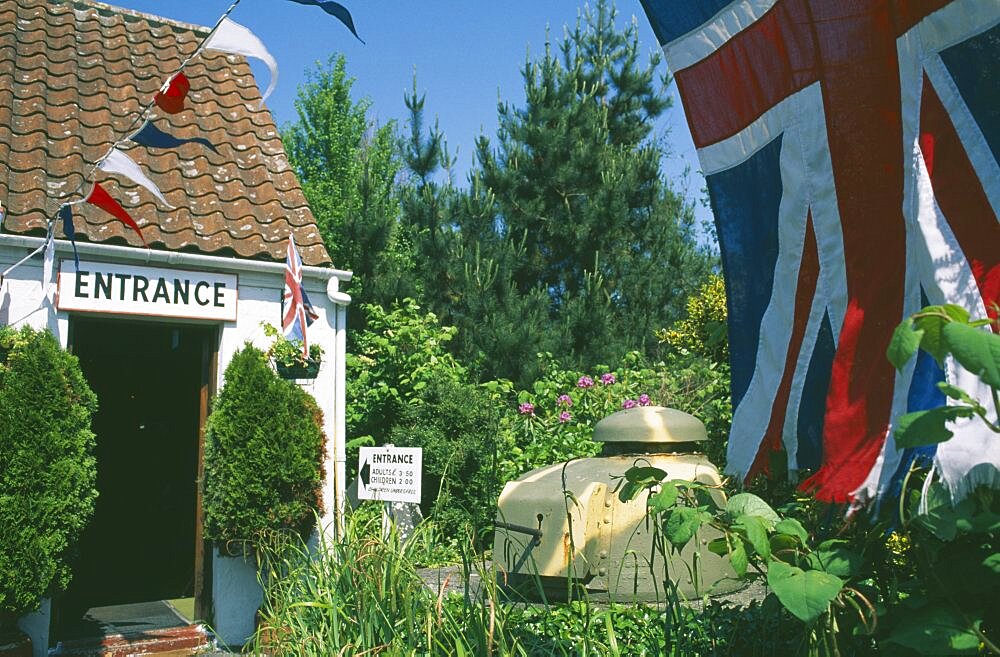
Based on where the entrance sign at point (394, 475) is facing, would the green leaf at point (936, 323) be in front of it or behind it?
in front

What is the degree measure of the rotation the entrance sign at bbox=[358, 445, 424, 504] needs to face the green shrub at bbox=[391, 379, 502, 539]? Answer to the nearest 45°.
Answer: approximately 180°

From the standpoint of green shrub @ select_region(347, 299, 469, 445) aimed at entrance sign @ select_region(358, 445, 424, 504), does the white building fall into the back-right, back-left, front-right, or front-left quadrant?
front-right

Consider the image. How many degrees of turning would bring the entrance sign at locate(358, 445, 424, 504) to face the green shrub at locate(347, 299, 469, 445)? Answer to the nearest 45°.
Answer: approximately 180°

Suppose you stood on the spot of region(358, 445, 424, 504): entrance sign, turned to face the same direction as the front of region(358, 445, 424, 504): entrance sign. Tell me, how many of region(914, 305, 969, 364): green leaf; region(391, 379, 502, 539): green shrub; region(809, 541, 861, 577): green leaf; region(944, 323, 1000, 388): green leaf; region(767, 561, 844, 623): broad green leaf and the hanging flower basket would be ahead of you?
4

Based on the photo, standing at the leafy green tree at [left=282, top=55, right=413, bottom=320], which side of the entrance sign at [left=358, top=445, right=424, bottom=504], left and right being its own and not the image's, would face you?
back

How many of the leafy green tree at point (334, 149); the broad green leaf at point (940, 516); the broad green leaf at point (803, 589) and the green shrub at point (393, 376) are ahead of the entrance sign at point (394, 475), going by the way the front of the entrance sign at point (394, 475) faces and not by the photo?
2

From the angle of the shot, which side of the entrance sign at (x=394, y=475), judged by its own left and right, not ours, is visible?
front

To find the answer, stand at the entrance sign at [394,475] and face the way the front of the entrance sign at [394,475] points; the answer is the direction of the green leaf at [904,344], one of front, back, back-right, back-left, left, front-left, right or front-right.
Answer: front

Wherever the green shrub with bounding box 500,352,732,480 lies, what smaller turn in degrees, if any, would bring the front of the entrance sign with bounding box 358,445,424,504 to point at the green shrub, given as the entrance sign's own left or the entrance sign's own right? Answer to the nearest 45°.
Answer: approximately 135° to the entrance sign's own left

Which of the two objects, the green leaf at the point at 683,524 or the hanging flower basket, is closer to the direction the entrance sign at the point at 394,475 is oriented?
the green leaf

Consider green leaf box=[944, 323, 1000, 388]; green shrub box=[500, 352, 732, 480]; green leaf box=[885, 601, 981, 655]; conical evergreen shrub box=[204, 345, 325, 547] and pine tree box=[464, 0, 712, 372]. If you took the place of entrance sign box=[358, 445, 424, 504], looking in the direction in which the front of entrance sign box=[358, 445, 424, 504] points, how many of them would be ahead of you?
2
